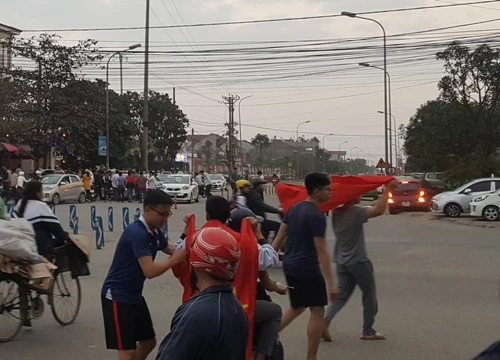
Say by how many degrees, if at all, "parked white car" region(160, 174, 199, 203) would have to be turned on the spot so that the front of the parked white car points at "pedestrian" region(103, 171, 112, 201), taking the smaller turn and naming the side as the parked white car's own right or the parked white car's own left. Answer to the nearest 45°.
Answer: approximately 45° to the parked white car's own right

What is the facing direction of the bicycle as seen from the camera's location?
facing away from the viewer and to the right of the viewer

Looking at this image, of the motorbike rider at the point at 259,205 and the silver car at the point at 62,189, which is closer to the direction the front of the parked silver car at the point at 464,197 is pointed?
the silver car

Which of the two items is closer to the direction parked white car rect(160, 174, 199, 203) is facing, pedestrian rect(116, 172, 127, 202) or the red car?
the pedestrian

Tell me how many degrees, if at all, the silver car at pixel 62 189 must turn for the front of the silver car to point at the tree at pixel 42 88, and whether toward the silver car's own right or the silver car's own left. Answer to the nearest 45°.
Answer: approximately 135° to the silver car's own right

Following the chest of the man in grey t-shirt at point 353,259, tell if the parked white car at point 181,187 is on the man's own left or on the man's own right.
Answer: on the man's own left

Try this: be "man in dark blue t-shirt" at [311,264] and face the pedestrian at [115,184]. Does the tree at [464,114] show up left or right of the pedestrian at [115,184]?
right

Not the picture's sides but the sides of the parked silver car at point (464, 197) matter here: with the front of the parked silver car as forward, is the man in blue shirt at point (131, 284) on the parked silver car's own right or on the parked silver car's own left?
on the parked silver car's own left

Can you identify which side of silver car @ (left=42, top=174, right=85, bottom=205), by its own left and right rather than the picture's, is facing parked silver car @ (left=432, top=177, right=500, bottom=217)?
left
